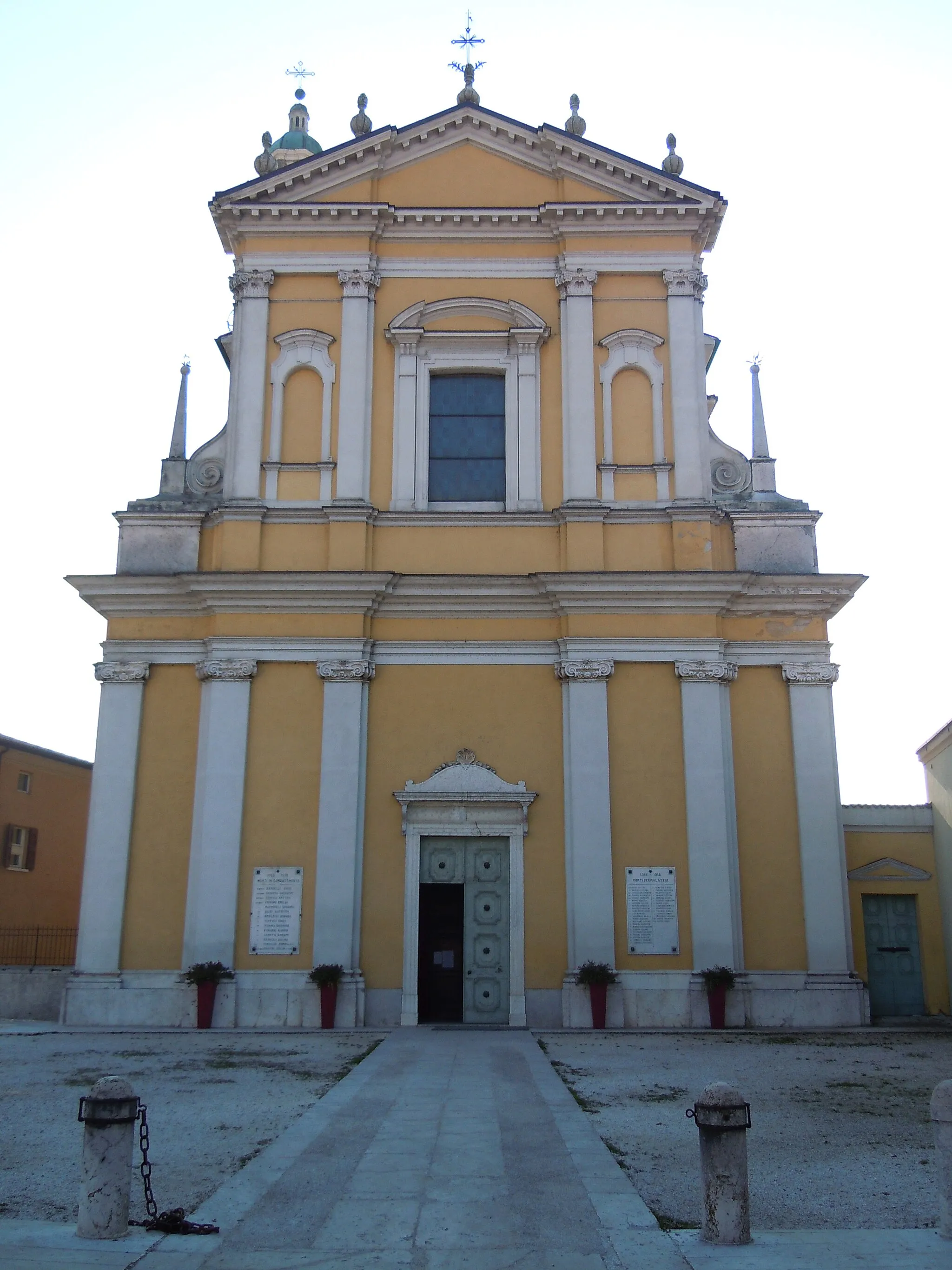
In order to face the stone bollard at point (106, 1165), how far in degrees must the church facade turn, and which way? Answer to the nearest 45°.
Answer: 0° — it already faces it

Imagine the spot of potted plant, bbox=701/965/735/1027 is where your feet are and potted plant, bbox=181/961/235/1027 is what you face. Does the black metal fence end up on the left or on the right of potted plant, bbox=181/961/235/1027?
right

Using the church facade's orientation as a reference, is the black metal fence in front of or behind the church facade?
behind

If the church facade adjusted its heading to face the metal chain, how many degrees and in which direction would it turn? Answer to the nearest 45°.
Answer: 0° — it already faces it

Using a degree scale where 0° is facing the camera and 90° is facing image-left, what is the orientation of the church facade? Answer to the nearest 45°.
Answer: approximately 0°
